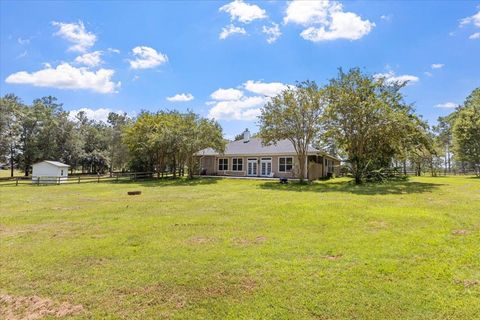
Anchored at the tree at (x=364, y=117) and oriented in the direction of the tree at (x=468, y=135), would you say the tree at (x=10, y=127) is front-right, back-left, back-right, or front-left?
back-left

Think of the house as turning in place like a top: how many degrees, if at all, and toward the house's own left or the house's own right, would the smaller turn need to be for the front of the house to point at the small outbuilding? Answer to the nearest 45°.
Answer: approximately 90° to the house's own right

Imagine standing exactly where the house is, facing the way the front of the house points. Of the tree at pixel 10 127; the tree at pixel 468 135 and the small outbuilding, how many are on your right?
2

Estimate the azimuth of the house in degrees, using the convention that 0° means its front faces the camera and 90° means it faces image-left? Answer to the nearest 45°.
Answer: approximately 0°

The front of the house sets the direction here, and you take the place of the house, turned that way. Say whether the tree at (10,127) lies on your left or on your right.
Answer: on your right

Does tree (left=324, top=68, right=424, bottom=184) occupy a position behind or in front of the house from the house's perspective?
in front

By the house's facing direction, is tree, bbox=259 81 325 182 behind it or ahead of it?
ahead

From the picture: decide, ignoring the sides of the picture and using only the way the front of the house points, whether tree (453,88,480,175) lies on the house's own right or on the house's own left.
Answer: on the house's own left
